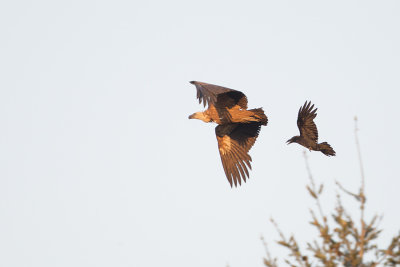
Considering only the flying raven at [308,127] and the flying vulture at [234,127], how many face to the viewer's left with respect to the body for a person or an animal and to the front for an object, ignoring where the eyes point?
2

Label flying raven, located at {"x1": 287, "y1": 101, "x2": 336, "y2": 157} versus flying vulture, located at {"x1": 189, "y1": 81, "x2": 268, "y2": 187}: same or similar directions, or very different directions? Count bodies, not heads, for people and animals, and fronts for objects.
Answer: same or similar directions

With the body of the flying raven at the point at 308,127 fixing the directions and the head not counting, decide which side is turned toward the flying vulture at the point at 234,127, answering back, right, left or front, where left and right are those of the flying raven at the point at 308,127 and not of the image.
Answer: front

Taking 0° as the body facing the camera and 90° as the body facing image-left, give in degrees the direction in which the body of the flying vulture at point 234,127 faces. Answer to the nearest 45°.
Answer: approximately 90°

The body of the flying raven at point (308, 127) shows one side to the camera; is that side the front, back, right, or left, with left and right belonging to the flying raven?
left

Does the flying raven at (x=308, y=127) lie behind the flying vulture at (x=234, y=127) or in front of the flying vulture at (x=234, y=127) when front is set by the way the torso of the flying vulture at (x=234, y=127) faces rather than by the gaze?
behind
